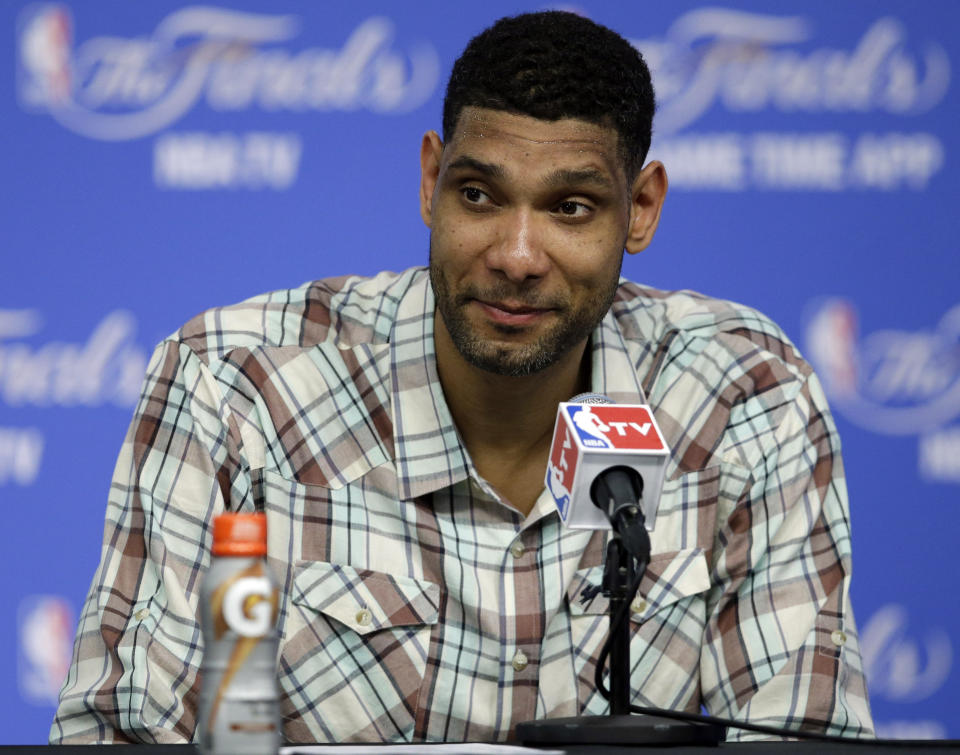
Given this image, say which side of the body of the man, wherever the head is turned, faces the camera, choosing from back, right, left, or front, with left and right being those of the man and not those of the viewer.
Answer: front

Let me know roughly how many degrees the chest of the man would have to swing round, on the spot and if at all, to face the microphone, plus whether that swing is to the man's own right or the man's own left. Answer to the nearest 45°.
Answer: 0° — they already face it

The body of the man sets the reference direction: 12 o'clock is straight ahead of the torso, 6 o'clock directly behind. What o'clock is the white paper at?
The white paper is roughly at 12 o'clock from the man.

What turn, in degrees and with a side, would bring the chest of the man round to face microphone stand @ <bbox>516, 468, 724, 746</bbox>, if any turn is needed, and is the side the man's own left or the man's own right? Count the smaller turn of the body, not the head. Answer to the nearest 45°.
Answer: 0° — they already face it

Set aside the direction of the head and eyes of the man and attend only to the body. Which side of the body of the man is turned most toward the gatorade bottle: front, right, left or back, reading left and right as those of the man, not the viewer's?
front
